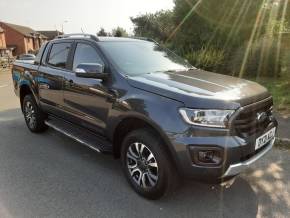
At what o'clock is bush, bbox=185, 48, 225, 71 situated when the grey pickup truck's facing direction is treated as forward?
The bush is roughly at 8 o'clock from the grey pickup truck.

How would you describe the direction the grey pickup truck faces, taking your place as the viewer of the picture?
facing the viewer and to the right of the viewer

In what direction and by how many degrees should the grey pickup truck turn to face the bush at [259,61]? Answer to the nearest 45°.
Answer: approximately 90° to its left

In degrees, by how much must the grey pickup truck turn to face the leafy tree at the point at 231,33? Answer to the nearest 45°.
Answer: approximately 135° to its left
